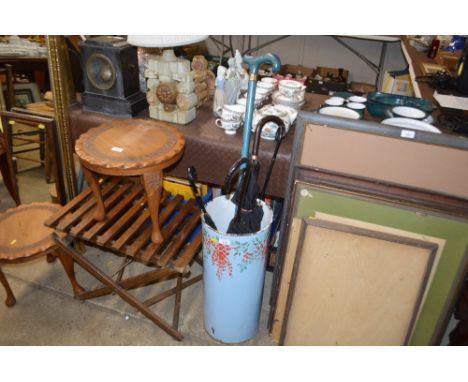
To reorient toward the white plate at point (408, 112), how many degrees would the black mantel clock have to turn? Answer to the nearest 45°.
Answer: approximately 90° to its left

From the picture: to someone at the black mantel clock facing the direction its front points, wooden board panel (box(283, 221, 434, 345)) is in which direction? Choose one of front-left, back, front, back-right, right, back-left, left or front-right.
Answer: left

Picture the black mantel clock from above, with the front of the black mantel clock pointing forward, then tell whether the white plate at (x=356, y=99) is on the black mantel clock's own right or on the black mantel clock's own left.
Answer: on the black mantel clock's own left

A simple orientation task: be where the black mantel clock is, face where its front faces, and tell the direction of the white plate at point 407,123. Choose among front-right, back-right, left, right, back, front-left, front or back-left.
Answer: left

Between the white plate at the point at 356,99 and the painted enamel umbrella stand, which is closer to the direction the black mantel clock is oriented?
the painted enamel umbrella stand

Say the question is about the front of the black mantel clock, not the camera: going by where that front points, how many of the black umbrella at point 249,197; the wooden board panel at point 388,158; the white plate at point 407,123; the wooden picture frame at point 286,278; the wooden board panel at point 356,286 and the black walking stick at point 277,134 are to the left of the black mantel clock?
6

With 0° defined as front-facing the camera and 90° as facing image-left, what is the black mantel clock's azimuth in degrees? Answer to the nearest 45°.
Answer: approximately 45°

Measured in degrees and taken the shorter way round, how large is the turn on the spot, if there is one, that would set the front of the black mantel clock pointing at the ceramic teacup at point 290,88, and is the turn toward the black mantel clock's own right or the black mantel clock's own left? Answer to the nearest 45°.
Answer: approximately 135° to the black mantel clock's own left

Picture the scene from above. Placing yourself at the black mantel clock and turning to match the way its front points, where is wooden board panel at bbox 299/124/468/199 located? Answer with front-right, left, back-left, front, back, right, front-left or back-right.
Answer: left

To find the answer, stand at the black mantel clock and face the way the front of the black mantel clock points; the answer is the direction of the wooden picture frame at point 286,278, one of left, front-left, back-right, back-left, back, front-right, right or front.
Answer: left

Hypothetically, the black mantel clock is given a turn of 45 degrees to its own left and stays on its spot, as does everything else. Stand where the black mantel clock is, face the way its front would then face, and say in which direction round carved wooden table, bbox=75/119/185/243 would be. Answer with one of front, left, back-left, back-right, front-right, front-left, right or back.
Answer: front

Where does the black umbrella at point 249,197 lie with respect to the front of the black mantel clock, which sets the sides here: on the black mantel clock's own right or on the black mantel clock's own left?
on the black mantel clock's own left

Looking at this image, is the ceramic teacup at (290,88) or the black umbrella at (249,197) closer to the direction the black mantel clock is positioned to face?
the black umbrella
